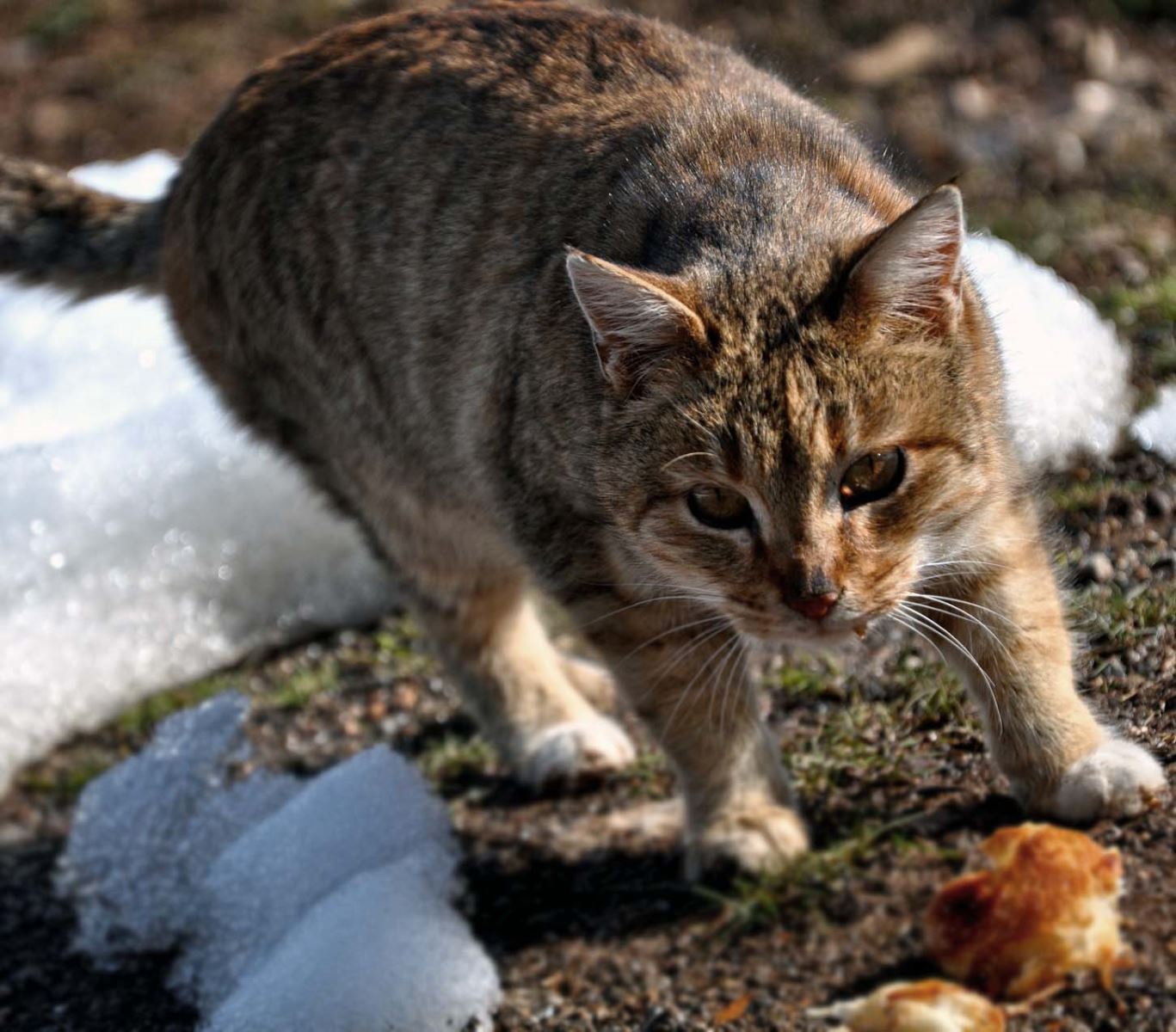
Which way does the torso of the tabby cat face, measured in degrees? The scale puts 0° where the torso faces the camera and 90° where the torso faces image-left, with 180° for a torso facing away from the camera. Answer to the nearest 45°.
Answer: approximately 315°

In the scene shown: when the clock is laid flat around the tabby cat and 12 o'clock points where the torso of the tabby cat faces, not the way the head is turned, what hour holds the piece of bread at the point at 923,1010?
The piece of bread is roughly at 1 o'clock from the tabby cat.
